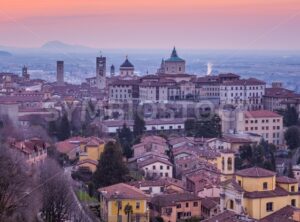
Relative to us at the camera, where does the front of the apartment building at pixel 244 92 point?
facing the viewer

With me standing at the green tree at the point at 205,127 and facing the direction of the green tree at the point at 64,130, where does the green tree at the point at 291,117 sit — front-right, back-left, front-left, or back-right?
back-right

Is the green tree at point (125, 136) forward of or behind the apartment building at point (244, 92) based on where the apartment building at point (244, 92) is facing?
forward

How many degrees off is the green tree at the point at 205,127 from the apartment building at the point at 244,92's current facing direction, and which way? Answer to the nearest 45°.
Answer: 0° — it already faces it

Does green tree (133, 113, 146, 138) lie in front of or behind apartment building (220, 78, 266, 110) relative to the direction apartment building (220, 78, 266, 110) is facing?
in front

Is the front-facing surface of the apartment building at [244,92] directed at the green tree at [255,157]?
yes

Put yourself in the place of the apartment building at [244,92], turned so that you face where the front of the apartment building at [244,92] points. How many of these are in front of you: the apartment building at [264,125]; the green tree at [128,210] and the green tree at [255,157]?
3

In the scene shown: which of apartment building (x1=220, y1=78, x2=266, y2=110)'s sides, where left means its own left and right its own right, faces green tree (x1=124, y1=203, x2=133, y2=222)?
front
